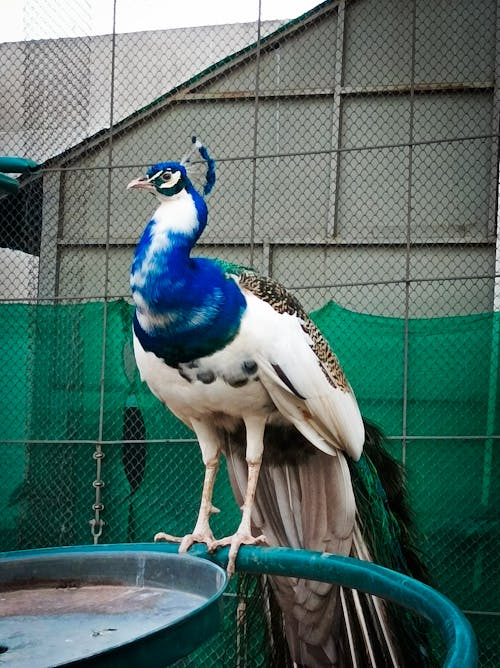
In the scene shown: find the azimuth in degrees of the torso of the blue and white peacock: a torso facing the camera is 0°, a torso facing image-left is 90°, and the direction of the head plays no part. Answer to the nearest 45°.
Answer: approximately 45°

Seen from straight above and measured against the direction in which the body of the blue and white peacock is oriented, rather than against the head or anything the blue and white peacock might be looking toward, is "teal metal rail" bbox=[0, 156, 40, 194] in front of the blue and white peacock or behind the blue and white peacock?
in front

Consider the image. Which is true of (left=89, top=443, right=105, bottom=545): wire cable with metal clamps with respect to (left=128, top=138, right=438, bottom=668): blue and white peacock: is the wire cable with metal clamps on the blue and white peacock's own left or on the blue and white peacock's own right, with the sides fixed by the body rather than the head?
on the blue and white peacock's own right

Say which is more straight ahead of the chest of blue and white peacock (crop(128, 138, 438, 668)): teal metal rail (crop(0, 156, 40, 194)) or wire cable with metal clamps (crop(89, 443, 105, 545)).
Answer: the teal metal rail
